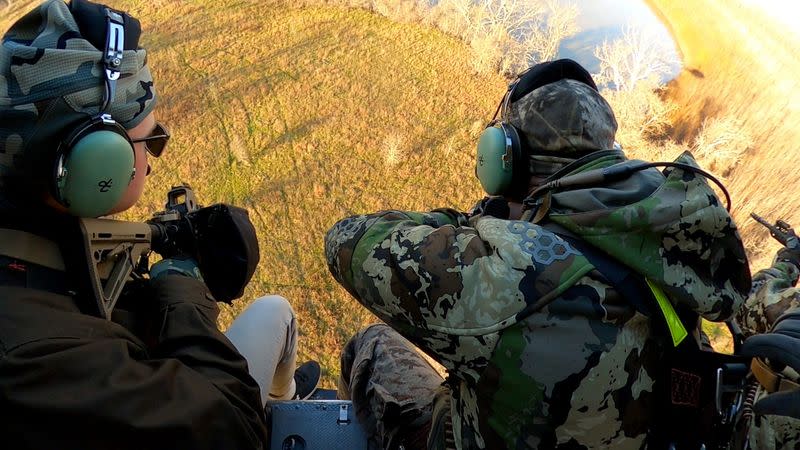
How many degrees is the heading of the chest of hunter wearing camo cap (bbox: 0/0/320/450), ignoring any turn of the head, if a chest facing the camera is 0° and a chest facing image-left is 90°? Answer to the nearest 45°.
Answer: approximately 225°

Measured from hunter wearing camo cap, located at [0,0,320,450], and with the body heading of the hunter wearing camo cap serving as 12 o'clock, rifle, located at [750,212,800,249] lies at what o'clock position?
The rifle is roughly at 1 o'clock from the hunter wearing camo cap.

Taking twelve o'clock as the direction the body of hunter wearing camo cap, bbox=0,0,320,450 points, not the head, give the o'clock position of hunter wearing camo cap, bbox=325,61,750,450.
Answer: hunter wearing camo cap, bbox=325,61,750,450 is roughly at 2 o'clock from hunter wearing camo cap, bbox=0,0,320,450.

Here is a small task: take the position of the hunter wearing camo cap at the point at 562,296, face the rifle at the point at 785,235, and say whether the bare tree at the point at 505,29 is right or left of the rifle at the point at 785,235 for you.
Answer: left

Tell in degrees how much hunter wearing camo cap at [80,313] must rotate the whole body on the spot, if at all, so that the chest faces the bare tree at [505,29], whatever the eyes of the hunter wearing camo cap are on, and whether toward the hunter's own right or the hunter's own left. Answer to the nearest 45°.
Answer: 0° — they already face it

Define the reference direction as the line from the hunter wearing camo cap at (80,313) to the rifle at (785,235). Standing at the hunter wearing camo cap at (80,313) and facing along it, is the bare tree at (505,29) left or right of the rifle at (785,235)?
left
